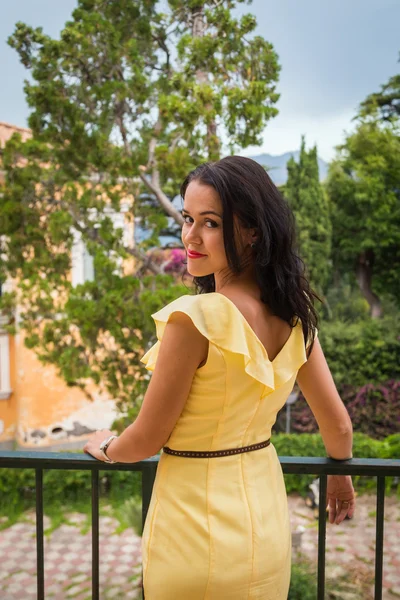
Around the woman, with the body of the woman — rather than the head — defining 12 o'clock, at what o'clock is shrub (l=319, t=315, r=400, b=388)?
The shrub is roughly at 2 o'clock from the woman.

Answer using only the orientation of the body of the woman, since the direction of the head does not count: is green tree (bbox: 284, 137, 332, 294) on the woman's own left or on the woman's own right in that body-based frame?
on the woman's own right

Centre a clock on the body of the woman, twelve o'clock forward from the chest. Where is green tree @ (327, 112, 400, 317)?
The green tree is roughly at 2 o'clock from the woman.

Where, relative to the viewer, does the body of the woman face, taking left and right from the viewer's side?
facing away from the viewer and to the left of the viewer

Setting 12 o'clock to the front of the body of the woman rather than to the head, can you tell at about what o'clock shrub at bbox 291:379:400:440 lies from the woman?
The shrub is roughly at 2 o'clock from the woman.
